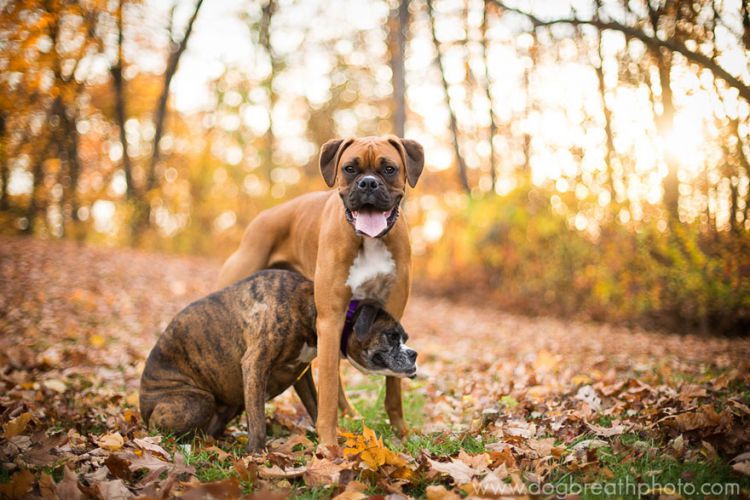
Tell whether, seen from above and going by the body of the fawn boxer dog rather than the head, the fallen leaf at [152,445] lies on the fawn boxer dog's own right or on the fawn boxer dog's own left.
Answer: on the fawn boxer dog's own right

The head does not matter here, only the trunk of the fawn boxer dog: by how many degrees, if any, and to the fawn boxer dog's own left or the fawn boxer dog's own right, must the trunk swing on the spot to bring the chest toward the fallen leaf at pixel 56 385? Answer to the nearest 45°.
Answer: approximately 180°

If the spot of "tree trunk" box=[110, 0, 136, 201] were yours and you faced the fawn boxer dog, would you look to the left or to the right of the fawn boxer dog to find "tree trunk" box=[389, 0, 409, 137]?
left

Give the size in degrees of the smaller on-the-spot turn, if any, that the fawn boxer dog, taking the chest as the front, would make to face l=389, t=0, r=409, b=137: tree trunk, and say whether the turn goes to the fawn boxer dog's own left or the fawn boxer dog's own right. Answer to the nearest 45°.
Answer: approximately 135° to the fawn boxer dog's own left

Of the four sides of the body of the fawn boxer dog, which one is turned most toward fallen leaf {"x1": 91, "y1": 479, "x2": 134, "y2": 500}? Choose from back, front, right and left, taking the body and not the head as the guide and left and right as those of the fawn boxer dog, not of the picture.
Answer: right

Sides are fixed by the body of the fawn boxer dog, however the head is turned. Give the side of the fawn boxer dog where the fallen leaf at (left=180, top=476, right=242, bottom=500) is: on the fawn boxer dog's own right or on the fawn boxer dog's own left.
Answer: on the fawn boxer dog's own right

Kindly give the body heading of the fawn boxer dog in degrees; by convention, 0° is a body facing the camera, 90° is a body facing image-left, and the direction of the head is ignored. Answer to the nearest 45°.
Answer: approximately 315°

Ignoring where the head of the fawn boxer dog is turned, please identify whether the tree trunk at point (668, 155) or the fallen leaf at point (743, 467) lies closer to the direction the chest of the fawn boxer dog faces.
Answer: the fallen leaf

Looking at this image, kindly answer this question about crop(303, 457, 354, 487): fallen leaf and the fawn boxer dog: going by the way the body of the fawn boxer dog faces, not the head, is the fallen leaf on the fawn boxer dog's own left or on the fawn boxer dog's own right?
on the fawn boxer dog's own right
